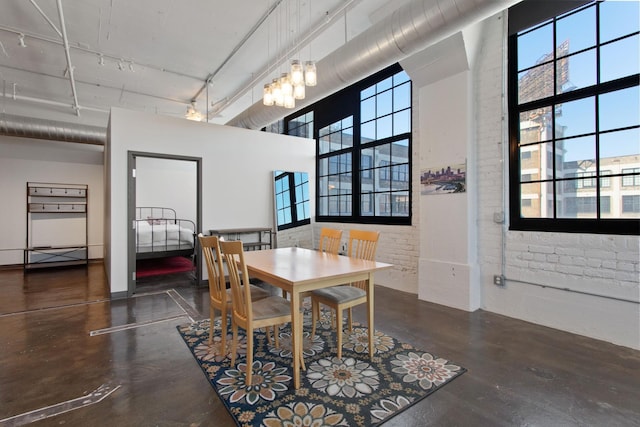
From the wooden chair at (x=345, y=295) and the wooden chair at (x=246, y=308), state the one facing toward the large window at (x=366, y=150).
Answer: the wooden chair at (x=246, y=308)

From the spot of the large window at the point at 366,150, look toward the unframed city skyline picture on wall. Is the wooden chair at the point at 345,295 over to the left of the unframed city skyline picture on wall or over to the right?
right

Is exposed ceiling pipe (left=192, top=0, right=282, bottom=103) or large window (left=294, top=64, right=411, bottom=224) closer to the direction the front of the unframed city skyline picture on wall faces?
the exposed ceiling pipe

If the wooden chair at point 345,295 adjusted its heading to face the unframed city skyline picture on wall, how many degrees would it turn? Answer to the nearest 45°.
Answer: approximately 180°

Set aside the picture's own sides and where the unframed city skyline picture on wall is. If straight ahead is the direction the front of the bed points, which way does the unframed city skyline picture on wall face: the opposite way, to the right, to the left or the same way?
to the right

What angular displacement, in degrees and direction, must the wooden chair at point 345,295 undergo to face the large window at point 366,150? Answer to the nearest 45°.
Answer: approximately 135° to its right

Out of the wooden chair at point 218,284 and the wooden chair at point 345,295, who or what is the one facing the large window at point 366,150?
the wooden chair at point 218,284
